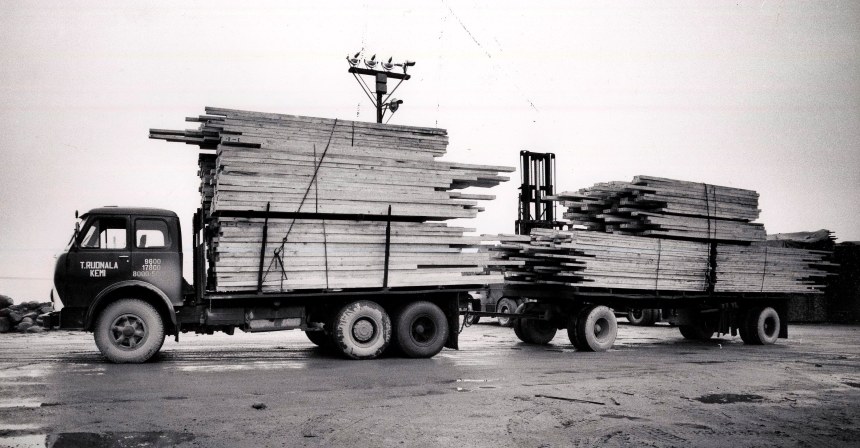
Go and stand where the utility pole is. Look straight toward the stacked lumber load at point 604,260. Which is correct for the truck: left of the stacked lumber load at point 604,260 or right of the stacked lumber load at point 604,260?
right

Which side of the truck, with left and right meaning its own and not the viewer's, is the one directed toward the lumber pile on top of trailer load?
back

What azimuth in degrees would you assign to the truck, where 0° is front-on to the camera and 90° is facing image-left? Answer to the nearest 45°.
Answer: approximately 90°

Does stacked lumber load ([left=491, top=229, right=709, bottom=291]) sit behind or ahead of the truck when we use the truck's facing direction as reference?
behind

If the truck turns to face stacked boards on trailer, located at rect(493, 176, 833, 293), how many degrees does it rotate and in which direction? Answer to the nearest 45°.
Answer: approximately 180°

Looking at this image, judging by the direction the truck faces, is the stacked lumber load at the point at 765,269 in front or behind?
behind

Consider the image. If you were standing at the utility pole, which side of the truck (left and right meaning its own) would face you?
right

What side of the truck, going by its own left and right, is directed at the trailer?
back
